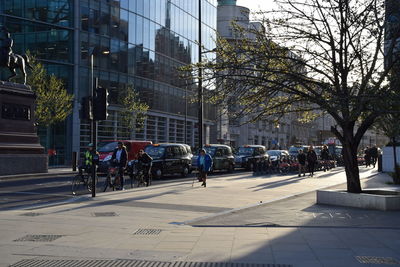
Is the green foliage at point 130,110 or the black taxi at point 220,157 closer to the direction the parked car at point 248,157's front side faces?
the black taxi

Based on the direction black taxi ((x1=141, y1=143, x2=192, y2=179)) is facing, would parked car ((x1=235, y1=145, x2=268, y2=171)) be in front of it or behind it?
behind

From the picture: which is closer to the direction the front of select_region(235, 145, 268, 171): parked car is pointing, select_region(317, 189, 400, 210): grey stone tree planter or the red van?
the red van
